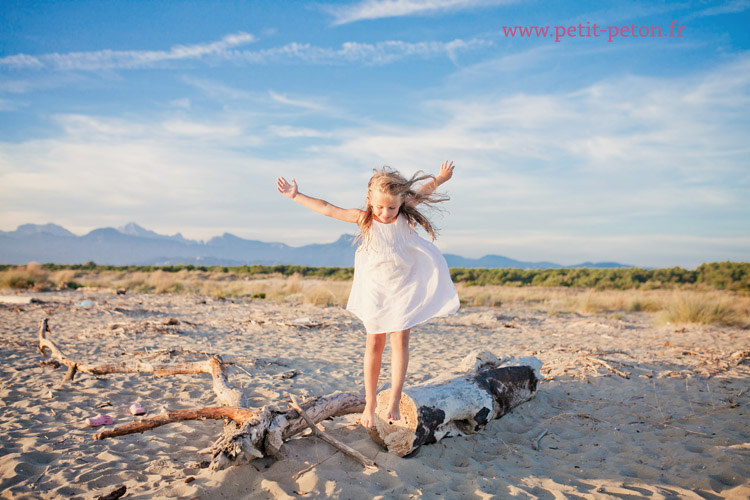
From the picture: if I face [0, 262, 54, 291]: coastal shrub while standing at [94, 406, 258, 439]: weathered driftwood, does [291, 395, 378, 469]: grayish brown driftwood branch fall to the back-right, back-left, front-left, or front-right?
back-right

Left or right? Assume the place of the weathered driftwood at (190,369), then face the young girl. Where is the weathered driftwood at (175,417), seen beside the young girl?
right

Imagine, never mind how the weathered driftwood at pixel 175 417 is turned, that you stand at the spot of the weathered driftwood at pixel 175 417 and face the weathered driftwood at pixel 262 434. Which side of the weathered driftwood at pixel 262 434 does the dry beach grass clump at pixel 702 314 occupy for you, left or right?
left

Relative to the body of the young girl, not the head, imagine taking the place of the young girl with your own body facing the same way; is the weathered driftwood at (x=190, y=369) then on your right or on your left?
on your right

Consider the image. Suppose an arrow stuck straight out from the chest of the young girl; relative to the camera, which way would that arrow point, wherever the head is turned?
toward the camera

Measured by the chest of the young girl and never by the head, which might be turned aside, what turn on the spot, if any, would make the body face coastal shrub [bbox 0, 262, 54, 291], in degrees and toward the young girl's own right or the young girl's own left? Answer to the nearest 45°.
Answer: approximately 135° to the young girl's own right

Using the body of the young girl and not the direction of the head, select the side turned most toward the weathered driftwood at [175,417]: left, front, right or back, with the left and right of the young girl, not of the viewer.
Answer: right

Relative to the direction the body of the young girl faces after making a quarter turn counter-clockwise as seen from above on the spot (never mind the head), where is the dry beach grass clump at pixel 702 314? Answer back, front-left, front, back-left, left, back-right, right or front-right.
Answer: front-left
